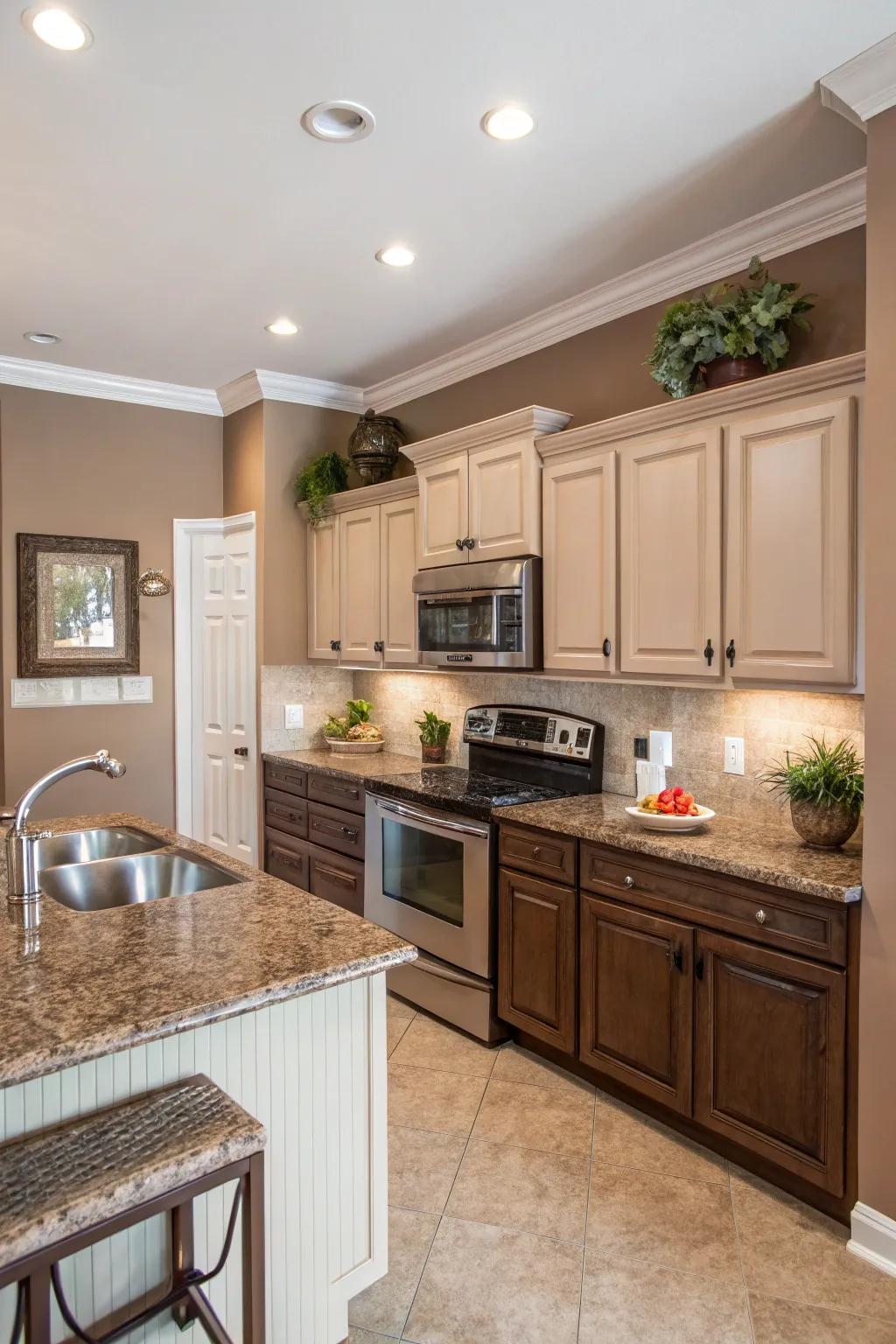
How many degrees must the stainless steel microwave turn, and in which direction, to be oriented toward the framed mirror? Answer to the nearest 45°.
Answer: approximately 90° to its right

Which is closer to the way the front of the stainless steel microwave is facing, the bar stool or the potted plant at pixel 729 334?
the bar stool

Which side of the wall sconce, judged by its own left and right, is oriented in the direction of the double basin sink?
front

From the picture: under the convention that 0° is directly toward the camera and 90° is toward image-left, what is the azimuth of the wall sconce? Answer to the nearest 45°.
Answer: approximately 0°

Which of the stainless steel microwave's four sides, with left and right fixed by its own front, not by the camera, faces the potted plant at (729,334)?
left

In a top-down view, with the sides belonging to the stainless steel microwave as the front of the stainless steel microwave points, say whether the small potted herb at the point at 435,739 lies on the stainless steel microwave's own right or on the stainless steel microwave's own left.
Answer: on the stainless steel microwave's own right

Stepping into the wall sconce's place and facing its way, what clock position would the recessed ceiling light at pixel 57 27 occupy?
The recessed ceiling light is roughly at 12 o'clock from the wall sconce.

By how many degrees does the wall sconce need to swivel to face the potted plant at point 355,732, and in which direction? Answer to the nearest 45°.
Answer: approximately 90° to its left

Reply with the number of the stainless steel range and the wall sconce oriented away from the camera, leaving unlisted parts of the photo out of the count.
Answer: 0

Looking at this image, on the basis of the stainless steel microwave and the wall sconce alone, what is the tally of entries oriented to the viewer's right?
0

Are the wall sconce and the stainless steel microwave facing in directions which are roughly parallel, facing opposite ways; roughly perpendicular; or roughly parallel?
roughly perpendicular

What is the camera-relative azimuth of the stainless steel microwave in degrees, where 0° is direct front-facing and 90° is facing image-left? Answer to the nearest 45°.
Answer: approximately 45°

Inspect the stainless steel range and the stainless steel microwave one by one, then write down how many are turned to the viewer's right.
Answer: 0
